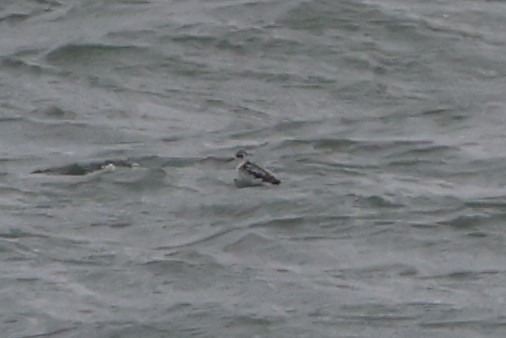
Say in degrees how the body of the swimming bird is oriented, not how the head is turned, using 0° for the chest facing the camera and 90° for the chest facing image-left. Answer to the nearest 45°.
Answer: approximately 90°
